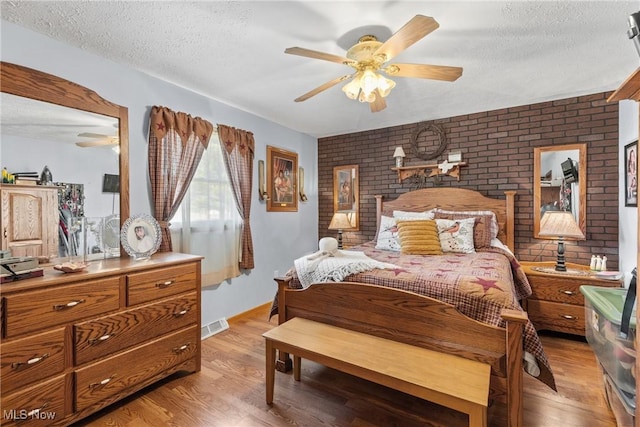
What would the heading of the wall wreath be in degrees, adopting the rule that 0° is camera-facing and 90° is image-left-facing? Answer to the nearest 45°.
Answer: approximately 0°

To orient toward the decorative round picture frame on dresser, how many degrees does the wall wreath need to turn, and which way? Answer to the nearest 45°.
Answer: approximately 45° to its right

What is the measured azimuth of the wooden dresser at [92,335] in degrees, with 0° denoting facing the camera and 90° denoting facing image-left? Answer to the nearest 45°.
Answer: approximately 315°

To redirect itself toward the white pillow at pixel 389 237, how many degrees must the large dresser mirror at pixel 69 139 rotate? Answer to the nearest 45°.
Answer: approximately 45° to its left

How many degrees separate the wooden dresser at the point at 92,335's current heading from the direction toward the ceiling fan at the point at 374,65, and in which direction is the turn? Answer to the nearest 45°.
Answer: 0° — it already faces it

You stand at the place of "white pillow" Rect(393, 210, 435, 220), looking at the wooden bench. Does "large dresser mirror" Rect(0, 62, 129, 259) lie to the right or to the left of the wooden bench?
right

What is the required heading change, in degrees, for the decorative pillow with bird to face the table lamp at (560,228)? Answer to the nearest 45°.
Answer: approximately 90° to its left

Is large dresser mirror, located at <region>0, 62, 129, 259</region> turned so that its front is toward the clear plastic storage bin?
yes

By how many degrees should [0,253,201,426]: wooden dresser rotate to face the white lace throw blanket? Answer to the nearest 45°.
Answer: approximately 45° to its left

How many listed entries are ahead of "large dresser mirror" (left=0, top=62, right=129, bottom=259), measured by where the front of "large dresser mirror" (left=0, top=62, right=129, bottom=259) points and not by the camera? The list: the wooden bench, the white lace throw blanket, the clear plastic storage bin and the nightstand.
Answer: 4

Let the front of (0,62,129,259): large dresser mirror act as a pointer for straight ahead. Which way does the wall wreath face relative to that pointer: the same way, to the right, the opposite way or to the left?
to the right

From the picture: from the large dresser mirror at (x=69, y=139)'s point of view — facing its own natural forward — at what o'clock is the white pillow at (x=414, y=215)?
The white pillow is roughly at 11 o'clock from the large dresser mirror.

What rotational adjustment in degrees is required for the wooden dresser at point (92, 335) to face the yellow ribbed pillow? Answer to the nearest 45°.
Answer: approximately 45° to its left

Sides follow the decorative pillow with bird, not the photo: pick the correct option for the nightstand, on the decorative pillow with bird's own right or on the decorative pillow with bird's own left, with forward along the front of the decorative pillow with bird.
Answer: on the decorative pillow with bird's own left

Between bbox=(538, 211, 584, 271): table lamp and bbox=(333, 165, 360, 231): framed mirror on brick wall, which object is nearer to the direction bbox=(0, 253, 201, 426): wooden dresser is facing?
the table lamp

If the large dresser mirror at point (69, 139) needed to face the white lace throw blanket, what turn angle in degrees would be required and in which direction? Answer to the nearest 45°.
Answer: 0° — it already faces it
